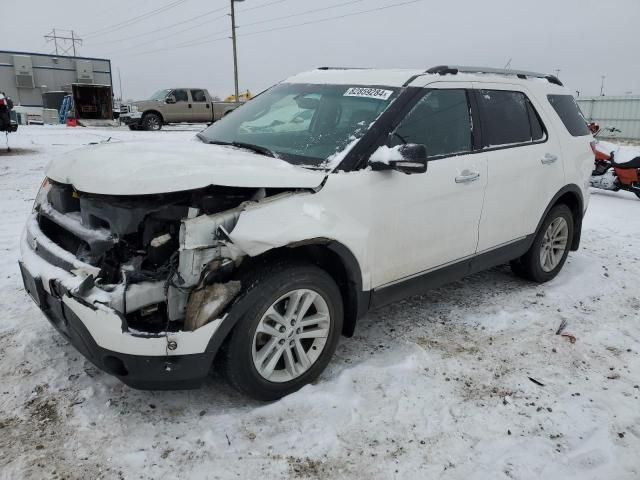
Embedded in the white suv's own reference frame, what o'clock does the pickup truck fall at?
The pickup truck is roughly at 4 o'clock from the white suv.

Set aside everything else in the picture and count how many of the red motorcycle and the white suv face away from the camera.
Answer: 0

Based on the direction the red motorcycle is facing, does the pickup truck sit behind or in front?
in front

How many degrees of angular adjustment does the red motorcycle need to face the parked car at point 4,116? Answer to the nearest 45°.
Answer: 0° — it already faces it

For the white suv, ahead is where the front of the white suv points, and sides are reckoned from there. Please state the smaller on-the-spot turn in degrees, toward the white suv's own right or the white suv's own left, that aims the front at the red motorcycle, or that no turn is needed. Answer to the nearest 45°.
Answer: approximately 180°

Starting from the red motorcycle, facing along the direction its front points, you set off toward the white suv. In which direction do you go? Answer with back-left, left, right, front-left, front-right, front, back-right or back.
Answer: left

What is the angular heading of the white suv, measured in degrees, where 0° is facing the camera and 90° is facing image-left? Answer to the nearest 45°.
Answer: approximately 45°

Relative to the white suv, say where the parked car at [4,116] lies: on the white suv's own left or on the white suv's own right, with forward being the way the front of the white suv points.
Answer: on the white suv's own right

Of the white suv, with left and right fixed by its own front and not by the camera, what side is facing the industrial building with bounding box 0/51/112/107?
right

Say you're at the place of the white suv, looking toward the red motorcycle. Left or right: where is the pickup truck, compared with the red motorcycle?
left

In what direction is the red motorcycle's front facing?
to the viewer's left
